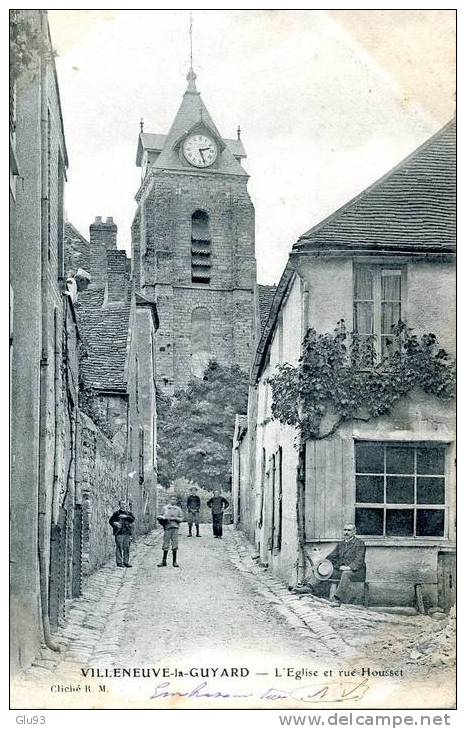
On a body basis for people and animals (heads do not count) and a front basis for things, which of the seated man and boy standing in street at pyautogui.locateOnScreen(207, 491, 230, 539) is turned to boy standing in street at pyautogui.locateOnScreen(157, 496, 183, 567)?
boy standing in street at pyautogui.locateOnScreen(207, 491, 230, 539)

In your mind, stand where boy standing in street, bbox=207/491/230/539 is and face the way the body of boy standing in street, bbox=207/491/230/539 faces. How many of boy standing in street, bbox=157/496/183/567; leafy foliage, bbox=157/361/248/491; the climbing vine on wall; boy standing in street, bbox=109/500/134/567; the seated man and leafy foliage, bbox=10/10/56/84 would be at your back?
1

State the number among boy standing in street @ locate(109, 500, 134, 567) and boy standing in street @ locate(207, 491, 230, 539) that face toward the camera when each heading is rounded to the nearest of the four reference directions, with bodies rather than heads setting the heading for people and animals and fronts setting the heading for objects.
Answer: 2

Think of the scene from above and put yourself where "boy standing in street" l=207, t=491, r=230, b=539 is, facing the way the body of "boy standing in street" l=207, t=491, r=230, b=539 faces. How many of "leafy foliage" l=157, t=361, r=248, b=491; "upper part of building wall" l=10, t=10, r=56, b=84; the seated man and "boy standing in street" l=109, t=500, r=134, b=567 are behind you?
1

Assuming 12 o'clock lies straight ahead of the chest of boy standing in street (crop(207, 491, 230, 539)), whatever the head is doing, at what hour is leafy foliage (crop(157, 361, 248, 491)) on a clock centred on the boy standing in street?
The leafy foliage is roughly at 6 o'clock from the boy standing in street.

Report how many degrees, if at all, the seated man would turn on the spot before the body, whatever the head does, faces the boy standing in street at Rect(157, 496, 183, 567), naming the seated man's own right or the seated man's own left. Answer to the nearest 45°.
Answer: approximately 90° to the seated man's own right

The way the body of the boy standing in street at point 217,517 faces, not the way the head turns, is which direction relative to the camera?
toward the camera

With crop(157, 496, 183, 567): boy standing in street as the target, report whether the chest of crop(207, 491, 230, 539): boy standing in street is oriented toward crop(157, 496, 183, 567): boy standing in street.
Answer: yes

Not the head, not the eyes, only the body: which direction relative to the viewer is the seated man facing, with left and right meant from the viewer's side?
facing the viewer and to the left of the viewer

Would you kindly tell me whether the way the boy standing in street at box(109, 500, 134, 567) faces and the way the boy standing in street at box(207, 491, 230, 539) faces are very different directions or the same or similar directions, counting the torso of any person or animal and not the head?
same or similar directions
